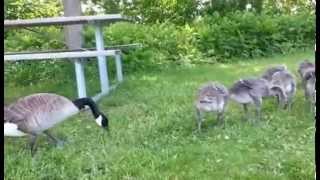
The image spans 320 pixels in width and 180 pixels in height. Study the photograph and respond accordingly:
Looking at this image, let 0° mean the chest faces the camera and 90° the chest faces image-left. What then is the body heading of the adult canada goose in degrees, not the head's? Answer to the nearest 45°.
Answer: approximately 270°
